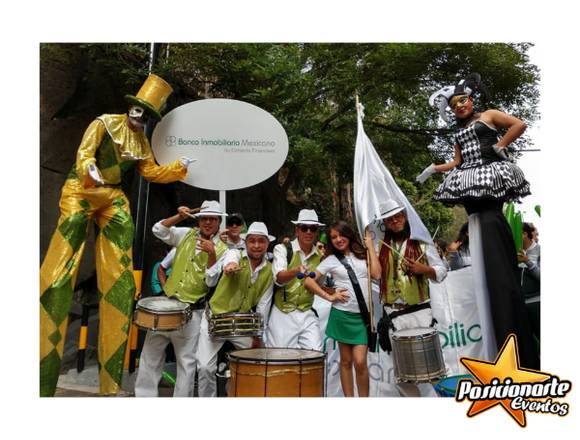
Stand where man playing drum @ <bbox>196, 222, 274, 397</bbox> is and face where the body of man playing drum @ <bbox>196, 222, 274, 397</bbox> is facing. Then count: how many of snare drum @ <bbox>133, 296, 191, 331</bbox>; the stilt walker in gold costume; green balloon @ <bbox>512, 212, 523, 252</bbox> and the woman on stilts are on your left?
2

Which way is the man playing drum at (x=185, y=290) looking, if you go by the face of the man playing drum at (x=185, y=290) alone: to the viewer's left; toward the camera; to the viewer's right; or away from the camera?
toward the camera

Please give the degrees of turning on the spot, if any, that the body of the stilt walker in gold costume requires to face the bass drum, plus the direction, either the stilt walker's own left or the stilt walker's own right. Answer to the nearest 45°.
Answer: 0° — they already face it

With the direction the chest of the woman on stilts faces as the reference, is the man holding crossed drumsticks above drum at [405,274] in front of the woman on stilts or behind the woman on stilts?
in front

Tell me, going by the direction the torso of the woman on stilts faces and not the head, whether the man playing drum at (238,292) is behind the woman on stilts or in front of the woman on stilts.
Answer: in front

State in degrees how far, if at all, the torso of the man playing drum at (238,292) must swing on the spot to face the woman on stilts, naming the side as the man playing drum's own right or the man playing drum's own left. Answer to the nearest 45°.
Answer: approximately 90° to the man playing drum's own left

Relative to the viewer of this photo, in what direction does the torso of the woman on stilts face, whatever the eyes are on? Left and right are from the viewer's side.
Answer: facing the viewer and to the left of the viewer

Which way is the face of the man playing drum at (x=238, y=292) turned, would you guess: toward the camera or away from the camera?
toward the camera

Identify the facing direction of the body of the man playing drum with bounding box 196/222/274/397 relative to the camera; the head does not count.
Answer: toward the camera

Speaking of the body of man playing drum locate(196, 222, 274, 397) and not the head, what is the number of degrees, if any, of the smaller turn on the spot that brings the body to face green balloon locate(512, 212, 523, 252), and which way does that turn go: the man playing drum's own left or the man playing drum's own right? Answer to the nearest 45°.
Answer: approximately 90° to the man playing drum's own left

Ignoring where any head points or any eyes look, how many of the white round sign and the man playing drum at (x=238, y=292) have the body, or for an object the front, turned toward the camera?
2

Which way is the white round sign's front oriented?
toward the camera

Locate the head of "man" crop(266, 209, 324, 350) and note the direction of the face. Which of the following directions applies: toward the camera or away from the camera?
toward the camera

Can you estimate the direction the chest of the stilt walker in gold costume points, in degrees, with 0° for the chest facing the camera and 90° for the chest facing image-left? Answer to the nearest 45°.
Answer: approximately 315°
